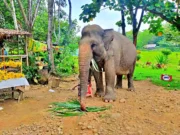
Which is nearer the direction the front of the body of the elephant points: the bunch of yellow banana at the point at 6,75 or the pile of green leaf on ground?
the pile of green leaf on ground

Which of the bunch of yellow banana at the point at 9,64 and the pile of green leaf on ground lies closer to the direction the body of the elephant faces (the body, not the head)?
the pile of green leaf on ground

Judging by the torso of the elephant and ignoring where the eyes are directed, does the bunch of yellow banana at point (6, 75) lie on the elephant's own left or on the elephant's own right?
on the elephant's own right

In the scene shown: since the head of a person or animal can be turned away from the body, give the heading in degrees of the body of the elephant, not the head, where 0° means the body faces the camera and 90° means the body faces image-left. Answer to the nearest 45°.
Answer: approximately 45°

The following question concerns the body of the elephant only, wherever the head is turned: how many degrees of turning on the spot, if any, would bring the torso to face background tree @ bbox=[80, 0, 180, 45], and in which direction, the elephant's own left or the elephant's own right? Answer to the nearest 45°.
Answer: approximately 135° to the elephant's own right

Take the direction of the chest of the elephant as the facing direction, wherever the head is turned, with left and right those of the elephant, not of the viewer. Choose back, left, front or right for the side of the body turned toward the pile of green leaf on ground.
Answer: front

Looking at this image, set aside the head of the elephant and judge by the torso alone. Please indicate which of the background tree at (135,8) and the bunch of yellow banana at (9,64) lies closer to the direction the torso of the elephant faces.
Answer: the bunch of yellow banana

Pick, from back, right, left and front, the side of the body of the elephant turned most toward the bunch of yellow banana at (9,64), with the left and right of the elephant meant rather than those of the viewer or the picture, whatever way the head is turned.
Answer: right
